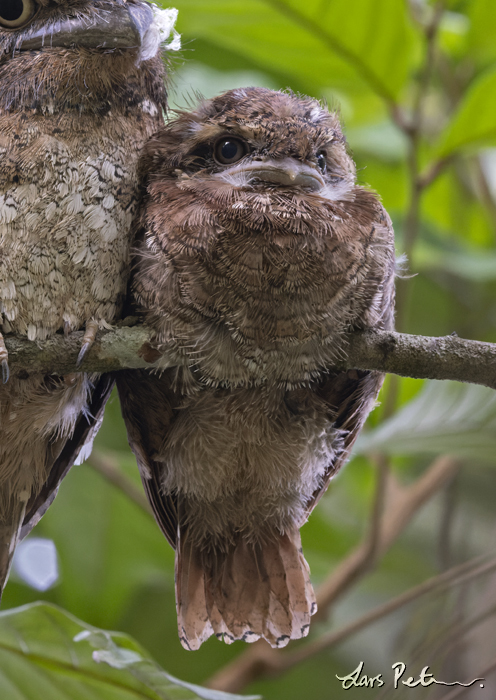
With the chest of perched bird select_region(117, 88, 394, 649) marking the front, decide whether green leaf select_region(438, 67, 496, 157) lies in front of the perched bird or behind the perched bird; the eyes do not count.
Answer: behind

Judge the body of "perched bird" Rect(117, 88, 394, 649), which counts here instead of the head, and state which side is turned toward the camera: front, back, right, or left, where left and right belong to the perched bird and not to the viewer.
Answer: front

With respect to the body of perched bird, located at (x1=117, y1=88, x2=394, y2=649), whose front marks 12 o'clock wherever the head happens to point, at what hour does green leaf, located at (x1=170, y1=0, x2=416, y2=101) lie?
The green leaf is roughly at 6 o'clock from the perched bird.
